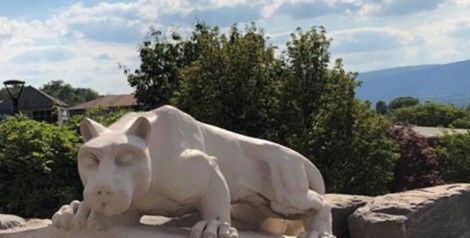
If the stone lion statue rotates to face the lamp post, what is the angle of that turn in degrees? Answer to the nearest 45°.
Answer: approximately 135° to its right

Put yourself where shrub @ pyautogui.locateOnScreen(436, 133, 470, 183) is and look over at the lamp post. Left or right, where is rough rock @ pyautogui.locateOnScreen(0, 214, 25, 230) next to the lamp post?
left

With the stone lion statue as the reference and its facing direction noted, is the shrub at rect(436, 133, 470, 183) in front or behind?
behind

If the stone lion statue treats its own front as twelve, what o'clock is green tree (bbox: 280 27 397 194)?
The green tree is roughly at 5 o'clock from the stone lion statue.

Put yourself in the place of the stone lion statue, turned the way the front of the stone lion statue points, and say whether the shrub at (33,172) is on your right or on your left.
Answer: on your right

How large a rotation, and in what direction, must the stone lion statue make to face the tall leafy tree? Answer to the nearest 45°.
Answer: approximately 135° to its right

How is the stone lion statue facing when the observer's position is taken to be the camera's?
facing the viewer and to the left of the viewer

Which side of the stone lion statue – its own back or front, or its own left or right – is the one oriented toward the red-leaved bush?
back

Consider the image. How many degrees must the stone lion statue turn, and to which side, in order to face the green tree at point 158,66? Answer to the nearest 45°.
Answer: approximately 135° to its right
